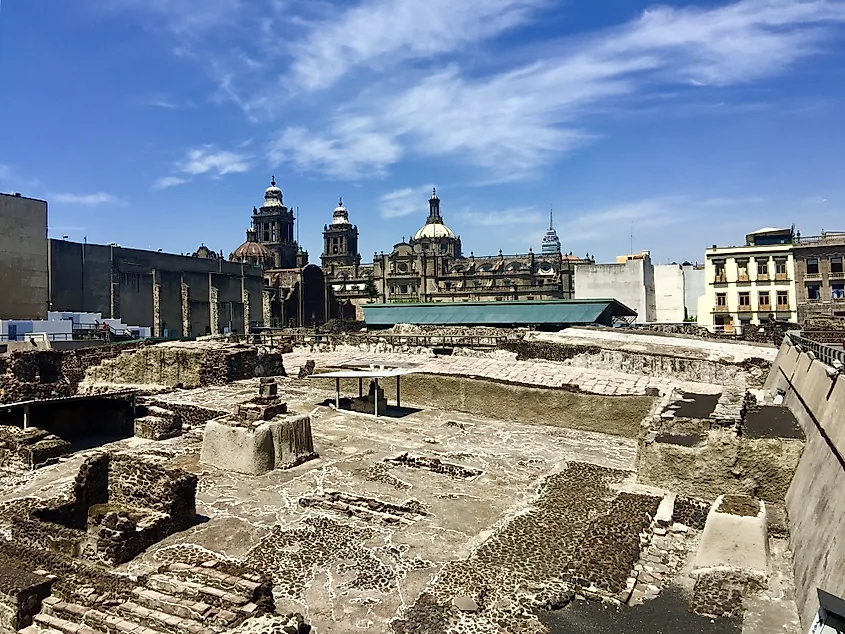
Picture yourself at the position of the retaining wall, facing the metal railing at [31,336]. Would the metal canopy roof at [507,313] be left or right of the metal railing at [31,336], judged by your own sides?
right

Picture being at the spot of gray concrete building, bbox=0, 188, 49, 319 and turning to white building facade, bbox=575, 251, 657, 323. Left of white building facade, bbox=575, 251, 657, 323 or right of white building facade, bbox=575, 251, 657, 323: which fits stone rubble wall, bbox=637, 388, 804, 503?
right

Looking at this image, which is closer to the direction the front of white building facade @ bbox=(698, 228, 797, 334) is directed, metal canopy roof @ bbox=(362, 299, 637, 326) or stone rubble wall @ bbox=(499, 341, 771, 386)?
the stone rubble wall

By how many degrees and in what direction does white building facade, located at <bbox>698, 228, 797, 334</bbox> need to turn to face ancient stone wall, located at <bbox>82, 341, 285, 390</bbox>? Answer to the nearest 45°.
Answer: approximately 45° to its right

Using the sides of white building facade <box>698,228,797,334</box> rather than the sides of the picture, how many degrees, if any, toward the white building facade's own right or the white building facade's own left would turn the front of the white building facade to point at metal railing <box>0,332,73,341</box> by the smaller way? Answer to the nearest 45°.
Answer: approximately 45° to the white building facade's own right

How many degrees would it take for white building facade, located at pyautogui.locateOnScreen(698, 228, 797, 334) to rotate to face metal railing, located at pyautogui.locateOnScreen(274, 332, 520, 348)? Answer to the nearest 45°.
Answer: approximately 45° to its right

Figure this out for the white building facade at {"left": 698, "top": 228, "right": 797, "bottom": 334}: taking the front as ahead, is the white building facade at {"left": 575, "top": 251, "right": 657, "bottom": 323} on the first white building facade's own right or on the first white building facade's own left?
on the first white building facade's own right

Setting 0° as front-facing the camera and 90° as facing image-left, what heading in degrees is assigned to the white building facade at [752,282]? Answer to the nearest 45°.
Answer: approximately 0°

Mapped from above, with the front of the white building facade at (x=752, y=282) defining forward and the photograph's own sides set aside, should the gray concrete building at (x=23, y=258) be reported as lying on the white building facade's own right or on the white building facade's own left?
on the white building facade's own right

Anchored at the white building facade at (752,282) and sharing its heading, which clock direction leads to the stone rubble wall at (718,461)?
The stone rubble wall is roughly at 12 o'clock from the white building facade.

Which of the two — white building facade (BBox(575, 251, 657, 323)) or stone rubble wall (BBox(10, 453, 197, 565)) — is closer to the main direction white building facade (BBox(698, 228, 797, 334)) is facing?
the stone rubble wall

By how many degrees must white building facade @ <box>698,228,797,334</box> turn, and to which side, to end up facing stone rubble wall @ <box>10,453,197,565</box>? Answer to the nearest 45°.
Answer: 0° — it already faces it
